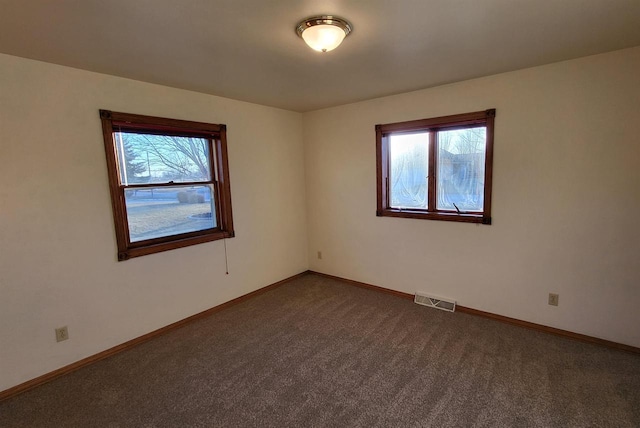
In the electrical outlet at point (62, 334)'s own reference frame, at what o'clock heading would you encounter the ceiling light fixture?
The ceiling light fixture is roughly at 11 o'clock from the electrical outlet.

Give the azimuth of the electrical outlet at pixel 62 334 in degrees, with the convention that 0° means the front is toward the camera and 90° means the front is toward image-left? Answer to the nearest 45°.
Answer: approximately 0°

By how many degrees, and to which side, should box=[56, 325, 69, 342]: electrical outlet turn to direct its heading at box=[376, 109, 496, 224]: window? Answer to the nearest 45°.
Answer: approximately 45° to its left

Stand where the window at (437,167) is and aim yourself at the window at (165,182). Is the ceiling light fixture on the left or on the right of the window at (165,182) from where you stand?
left

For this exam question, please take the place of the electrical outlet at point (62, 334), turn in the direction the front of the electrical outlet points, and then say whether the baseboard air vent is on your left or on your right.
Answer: on your left
